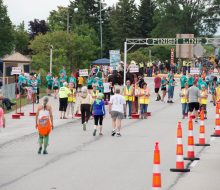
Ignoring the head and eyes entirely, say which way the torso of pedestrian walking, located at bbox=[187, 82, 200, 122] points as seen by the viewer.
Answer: away from the camera

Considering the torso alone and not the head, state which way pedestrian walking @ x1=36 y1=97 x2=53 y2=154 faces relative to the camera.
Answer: away from the camera

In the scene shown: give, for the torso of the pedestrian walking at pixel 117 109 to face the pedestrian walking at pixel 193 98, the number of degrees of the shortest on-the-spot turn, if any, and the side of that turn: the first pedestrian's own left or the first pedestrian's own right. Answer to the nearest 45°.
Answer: approximately 45° to the first pedestrian's own right

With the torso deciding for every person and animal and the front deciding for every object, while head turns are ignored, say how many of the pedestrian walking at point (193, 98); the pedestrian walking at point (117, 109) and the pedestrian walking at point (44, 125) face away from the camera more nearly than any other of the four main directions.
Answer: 3

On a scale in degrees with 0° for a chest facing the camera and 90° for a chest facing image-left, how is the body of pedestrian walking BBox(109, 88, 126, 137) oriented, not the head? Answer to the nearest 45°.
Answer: approximately 180°

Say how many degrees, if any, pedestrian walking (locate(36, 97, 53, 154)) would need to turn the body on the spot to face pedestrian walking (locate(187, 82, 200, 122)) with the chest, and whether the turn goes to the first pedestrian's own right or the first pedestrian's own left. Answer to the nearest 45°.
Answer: approximately 45° to the first pedestrian's own right
